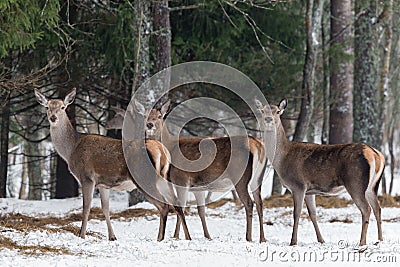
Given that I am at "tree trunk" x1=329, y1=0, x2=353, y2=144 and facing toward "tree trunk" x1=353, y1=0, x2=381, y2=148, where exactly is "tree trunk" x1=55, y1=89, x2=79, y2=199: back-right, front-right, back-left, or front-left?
back-right

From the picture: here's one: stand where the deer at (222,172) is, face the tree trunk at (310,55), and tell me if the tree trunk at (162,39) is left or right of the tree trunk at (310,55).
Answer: left

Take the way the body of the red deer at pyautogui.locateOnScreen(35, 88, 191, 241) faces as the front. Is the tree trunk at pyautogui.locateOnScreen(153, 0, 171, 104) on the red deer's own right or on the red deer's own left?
on the red deer's own right

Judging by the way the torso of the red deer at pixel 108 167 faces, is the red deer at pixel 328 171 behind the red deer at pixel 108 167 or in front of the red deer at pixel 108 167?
behind

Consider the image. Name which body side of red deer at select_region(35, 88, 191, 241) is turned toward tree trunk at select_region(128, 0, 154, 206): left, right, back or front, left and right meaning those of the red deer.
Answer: right

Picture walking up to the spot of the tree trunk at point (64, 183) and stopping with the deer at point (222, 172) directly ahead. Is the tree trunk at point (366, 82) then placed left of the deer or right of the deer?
left

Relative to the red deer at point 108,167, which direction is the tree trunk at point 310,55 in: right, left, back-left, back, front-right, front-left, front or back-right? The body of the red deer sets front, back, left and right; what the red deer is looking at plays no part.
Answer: back-right

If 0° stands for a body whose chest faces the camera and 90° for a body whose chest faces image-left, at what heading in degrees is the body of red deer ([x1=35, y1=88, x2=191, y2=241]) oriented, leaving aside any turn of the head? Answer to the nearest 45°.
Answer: approximately 90°

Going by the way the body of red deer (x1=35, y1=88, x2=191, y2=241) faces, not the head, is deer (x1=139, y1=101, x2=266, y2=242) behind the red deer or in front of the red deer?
behind

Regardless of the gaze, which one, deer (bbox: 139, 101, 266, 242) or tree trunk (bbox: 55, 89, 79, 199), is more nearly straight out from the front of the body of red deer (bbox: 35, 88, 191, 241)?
the tree trunk

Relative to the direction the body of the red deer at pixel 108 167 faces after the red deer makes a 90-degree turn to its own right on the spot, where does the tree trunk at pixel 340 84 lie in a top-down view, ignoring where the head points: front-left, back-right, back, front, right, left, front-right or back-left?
front-right
